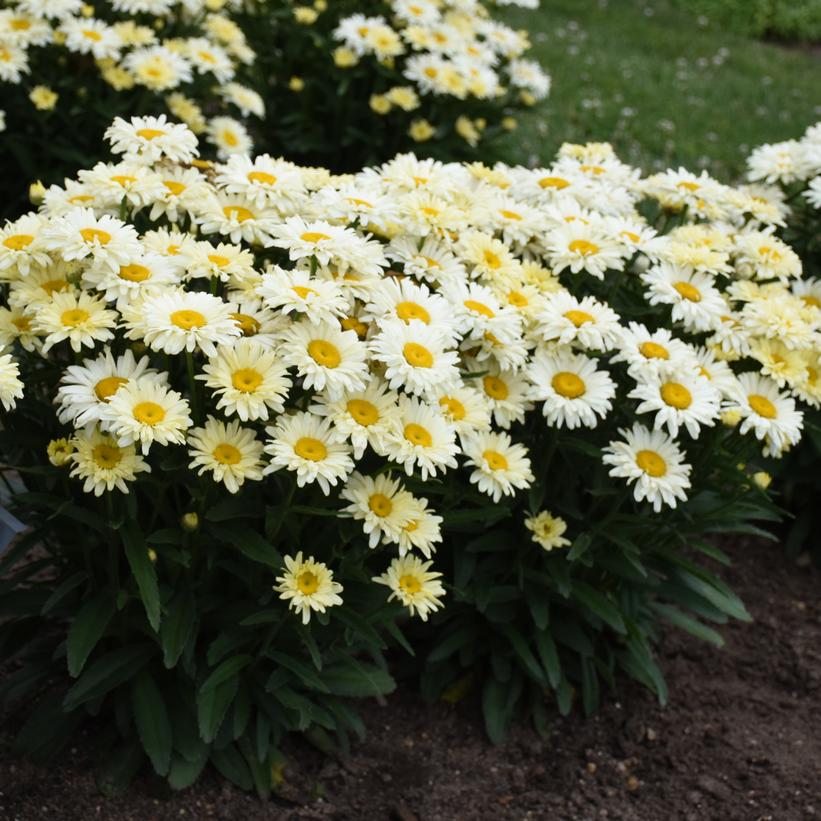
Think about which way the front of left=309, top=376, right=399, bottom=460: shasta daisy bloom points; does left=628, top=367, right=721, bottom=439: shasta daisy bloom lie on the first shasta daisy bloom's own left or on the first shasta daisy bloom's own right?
on the first shasta daisy bloom's own left

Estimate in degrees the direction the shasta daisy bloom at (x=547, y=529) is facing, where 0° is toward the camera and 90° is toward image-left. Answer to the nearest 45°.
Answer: approximately 0°

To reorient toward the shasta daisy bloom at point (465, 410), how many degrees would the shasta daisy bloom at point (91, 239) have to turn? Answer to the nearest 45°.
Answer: approximately 90° to its left

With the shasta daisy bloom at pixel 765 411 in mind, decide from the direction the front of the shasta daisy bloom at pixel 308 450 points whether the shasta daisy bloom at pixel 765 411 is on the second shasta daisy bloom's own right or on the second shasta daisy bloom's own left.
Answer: on the second shasta daisy bloom's own left

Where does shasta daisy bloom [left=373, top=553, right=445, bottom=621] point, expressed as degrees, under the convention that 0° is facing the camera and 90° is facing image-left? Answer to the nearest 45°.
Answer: approximately 0°

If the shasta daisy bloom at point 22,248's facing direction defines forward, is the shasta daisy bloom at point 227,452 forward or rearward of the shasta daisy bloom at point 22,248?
forward
